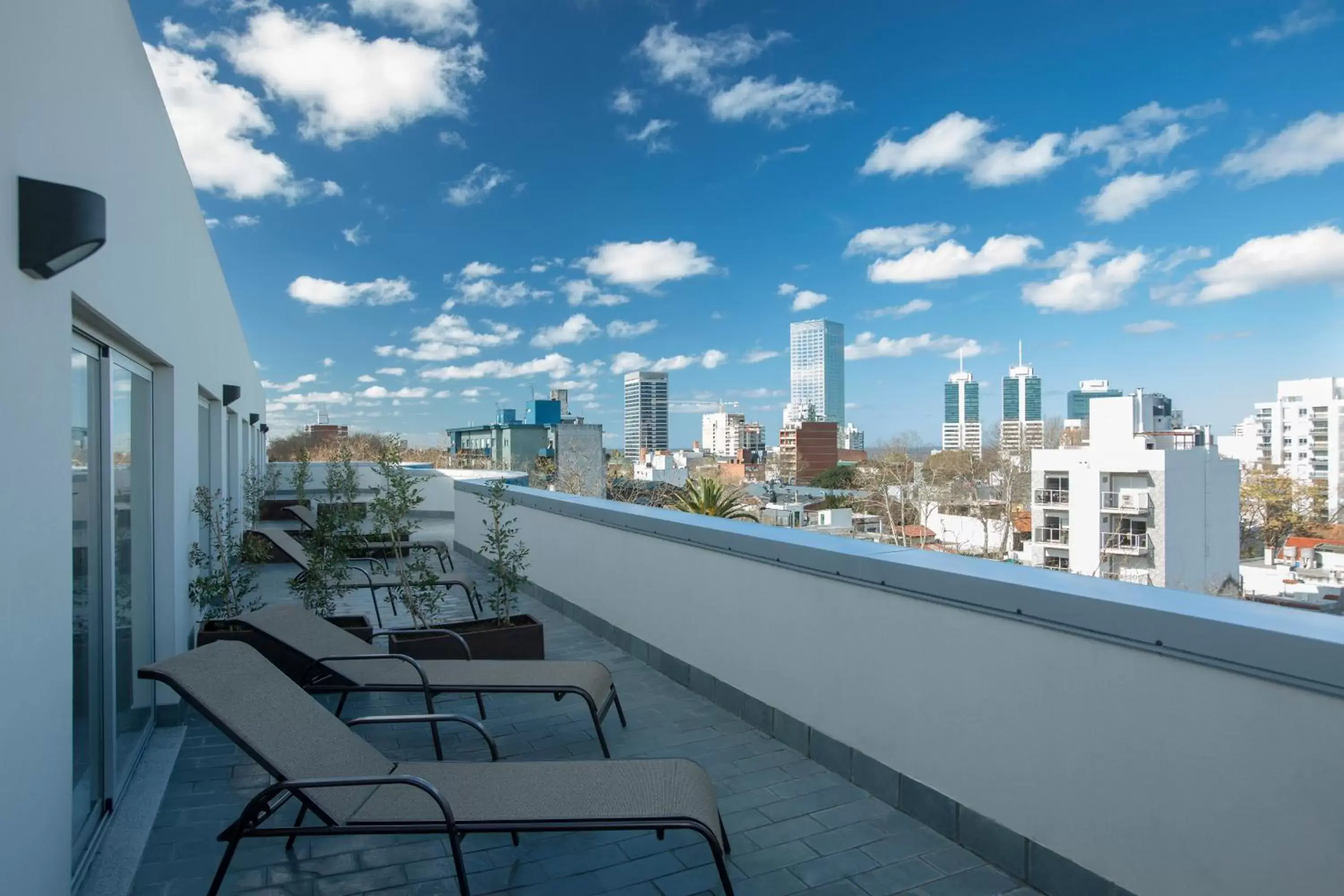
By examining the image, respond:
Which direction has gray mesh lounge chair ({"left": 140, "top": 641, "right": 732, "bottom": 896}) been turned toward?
to the viewer's right

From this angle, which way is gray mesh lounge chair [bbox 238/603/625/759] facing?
to the viewer's right

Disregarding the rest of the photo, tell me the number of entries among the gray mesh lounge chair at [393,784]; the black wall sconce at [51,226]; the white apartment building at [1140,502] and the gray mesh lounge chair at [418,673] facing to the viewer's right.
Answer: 3

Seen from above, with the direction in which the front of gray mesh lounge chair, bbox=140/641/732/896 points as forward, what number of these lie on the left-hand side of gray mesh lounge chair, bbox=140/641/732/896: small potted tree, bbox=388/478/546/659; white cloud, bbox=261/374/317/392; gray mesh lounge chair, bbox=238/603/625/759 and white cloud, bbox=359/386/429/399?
4

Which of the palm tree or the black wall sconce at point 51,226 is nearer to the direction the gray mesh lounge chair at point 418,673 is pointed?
the palm tree

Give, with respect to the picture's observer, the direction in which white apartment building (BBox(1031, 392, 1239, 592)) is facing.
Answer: facing the viewer and to the left of the viewer

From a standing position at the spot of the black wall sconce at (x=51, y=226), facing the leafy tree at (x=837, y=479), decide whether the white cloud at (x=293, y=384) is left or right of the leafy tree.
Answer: left

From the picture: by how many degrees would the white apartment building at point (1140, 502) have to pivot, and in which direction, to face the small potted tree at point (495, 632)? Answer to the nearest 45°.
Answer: approximately 45° to its left

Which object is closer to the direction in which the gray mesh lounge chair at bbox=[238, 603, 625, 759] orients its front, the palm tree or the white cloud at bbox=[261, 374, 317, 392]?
the palm tree

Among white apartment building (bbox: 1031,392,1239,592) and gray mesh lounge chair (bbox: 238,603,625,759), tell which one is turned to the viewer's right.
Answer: the gray mesh lounge chair

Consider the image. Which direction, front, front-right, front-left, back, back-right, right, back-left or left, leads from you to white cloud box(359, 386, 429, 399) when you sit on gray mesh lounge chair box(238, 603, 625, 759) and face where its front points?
left

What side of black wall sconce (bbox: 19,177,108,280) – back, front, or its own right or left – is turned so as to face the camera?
right

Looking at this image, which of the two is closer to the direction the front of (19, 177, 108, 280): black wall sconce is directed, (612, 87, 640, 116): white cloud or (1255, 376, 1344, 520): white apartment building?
the white apartment building

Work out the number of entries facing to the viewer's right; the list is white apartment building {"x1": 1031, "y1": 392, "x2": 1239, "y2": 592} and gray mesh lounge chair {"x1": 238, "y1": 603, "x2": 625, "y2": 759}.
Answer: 1

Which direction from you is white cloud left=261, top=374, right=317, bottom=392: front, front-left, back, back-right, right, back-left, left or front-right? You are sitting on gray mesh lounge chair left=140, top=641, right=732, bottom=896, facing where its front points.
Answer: left
